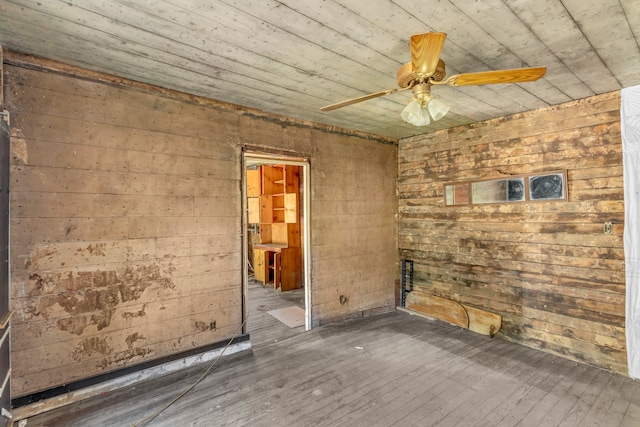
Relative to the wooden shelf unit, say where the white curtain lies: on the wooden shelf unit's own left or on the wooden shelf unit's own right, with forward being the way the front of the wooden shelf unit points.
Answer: on the wooden shelf unit's own left

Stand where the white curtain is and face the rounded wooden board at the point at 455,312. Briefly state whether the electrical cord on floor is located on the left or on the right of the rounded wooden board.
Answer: left

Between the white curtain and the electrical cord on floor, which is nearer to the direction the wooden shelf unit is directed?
the electrical cord on floor

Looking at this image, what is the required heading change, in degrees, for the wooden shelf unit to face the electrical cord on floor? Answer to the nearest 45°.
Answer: approximately 45° to its left

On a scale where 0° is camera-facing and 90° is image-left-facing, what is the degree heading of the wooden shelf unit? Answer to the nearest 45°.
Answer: approximately 45°

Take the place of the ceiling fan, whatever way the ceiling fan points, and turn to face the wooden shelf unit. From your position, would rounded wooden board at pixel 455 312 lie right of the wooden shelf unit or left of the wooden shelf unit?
right

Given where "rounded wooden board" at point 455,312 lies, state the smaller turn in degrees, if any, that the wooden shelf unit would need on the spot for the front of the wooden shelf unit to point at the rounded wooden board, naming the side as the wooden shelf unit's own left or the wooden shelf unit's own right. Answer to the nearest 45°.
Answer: approximately 90° to the wooden shelf unit's own left

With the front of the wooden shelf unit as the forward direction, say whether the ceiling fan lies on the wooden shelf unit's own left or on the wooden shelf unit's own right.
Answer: on the wooden shelf unit's own left

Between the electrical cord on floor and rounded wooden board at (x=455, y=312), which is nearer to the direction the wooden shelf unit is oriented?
the electrical cord on floor
